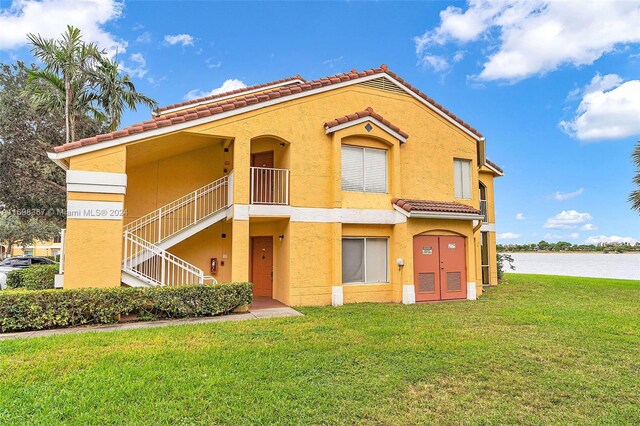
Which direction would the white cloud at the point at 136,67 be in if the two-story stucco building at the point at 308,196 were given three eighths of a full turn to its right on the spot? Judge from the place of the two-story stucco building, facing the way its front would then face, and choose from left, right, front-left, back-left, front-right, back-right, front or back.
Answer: front

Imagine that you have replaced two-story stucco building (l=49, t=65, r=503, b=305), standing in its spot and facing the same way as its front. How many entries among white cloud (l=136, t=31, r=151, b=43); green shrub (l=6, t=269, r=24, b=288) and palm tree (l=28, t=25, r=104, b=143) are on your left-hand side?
0

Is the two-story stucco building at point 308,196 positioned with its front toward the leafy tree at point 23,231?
no

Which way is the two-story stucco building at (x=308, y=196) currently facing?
toward the camera

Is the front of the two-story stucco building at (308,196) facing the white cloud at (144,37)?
no

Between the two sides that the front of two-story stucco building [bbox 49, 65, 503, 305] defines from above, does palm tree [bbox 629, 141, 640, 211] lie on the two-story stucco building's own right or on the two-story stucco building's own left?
on the two-story stucco building's own left

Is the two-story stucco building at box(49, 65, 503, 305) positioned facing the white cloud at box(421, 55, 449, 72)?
no

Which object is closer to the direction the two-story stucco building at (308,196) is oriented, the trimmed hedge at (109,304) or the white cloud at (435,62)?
the trimmed hedge

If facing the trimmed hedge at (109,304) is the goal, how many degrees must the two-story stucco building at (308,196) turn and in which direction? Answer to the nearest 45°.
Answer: approximately 45° to its right
